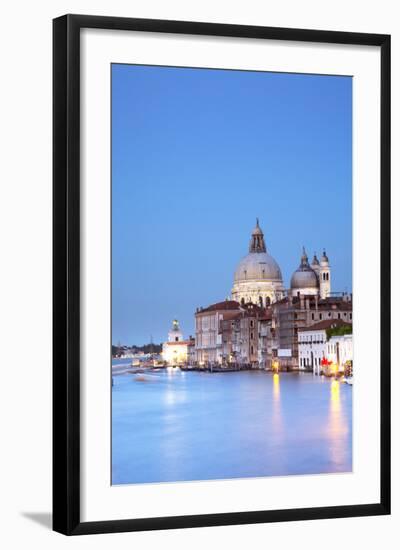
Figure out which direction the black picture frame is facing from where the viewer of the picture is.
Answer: facing the viewer and to the right of the viewer
